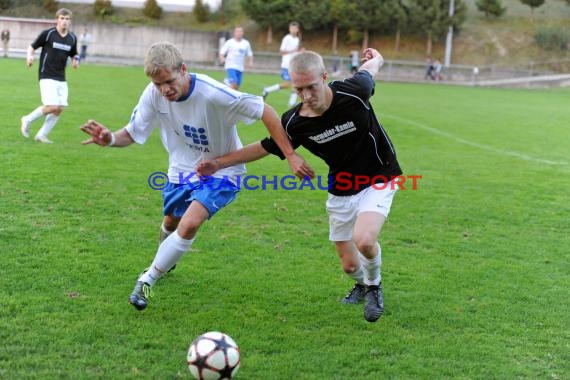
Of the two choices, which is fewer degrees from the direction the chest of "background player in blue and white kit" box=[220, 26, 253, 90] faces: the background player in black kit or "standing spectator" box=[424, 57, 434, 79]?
the background player in black kit

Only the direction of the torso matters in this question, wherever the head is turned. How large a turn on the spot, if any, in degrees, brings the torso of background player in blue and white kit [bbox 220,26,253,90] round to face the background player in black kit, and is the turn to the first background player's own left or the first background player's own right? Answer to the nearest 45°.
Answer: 0° — they already face them

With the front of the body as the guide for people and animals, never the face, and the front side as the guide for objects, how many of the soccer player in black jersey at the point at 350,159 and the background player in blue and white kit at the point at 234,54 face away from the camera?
0

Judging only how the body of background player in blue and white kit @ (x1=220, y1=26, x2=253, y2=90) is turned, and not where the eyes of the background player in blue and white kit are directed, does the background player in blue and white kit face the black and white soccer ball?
yes

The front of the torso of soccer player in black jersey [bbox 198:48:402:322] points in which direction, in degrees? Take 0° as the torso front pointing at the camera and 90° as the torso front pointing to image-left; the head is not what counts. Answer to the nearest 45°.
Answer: approximately 45°

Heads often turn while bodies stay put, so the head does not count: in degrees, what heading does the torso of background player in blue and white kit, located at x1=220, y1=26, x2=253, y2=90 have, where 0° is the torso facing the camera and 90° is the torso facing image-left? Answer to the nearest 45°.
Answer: approximately 0°

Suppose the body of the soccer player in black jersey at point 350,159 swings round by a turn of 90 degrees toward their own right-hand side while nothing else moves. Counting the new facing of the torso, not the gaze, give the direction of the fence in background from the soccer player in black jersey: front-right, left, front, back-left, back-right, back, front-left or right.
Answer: front-right

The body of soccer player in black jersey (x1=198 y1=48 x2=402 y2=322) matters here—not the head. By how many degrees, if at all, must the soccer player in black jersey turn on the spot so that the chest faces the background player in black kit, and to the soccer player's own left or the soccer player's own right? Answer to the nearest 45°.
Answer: approximately 90° to the soccer player's own right

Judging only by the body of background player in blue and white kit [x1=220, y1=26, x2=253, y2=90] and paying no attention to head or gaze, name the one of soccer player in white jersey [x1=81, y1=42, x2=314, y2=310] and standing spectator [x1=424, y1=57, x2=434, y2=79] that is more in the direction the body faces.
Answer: the soccer player in white jersey

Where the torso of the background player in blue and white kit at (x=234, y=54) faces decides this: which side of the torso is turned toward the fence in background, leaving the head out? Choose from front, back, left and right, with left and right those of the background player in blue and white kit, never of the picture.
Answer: back

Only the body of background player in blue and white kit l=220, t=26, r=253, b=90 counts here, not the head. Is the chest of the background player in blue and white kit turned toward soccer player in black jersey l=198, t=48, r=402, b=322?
yes
